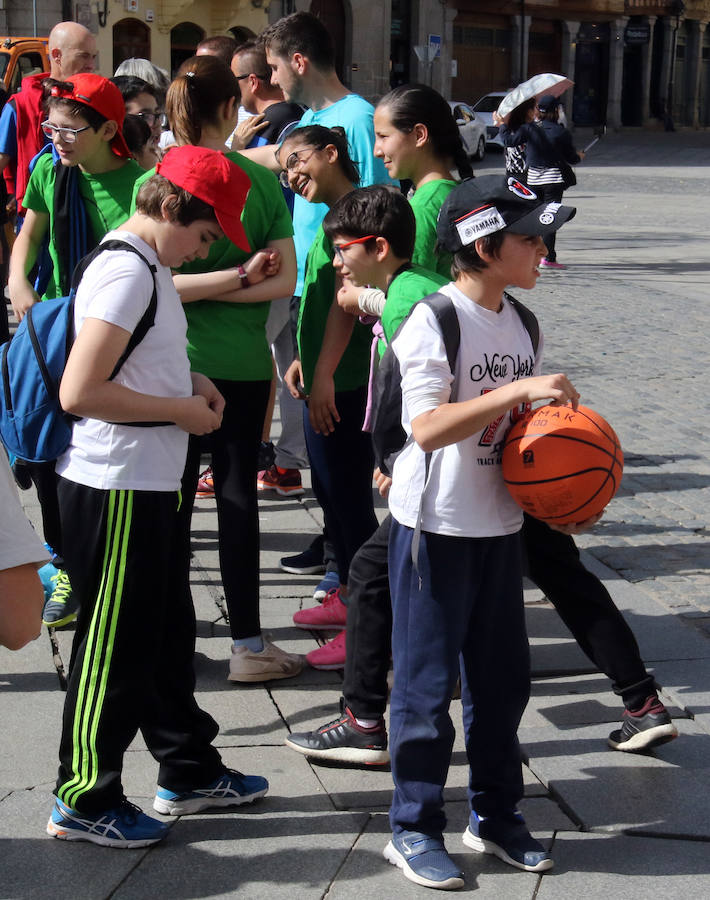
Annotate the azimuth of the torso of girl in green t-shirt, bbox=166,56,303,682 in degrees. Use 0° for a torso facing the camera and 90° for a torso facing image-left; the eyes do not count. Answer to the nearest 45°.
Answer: approximately 225°

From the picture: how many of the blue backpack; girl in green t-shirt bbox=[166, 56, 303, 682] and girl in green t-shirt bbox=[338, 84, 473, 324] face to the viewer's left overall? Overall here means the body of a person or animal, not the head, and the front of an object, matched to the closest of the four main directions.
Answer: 2

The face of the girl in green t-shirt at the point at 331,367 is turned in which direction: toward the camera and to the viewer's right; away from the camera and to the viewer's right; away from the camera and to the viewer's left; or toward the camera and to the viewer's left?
toward the camera and to the viewer's left

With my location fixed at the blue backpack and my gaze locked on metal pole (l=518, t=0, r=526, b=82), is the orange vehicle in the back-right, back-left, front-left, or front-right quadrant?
front-left

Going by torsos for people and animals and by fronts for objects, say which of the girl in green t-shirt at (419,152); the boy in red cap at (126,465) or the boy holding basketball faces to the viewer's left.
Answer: the girl in green t-shirt

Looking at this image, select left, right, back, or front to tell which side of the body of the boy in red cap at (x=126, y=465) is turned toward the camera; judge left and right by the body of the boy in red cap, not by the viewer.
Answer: right

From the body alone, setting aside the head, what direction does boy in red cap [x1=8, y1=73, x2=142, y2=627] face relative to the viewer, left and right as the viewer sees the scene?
facing the viewer and to the left of the viewer

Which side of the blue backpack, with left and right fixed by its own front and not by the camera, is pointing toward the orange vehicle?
right

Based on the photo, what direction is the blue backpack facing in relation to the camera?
to the viewer's left

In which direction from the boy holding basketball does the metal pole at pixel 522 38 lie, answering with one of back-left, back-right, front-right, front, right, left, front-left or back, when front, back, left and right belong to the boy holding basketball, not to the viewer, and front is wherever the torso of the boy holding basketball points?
back-left
